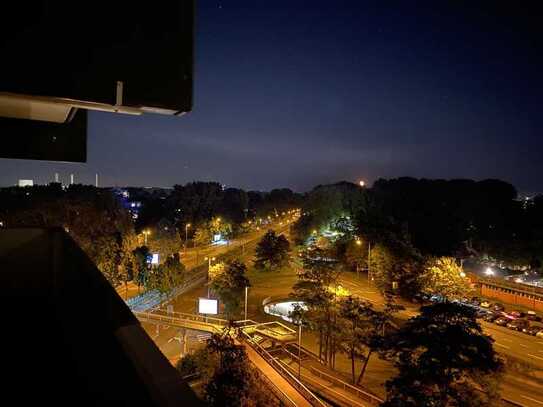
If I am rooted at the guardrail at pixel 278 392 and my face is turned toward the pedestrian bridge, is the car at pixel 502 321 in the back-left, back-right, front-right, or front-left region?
front-right

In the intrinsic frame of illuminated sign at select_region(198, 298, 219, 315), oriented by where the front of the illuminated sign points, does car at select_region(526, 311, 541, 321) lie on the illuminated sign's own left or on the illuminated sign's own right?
on the illuminated sign's own left

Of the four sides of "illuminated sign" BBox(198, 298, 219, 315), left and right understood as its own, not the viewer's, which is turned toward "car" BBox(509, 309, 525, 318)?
left

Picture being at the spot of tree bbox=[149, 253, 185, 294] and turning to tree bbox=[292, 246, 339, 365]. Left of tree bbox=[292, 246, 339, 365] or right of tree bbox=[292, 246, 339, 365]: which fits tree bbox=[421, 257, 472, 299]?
left

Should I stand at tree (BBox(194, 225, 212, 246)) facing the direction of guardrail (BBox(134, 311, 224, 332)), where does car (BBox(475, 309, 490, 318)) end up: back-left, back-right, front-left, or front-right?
front-left

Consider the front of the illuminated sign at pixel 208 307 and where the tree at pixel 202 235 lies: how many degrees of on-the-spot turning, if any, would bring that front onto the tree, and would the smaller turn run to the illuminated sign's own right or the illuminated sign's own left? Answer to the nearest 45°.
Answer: approximately 180°

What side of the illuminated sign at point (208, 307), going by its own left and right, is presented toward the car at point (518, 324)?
left

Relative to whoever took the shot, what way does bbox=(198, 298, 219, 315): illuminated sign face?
facing the viewer

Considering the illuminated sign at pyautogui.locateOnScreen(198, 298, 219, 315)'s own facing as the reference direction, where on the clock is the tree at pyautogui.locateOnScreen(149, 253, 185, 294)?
The tree is roughly at 5 o'clock from the illuminated sign.

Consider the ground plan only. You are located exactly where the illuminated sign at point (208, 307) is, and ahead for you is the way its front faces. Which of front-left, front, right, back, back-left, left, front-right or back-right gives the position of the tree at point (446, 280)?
left

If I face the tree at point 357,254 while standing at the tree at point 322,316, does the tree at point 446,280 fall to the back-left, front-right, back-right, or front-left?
front-right

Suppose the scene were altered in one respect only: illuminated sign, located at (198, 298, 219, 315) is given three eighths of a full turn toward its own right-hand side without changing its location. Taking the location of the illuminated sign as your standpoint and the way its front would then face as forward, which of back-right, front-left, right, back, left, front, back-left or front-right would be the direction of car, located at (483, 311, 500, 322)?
back-right

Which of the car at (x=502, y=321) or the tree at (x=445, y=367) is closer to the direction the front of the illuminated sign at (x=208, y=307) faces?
the tree

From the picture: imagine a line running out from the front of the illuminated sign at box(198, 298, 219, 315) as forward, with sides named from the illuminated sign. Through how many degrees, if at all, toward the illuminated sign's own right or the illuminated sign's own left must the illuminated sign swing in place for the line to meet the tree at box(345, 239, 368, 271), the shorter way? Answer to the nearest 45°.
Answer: approximately 135° to the illuminated sign's own left

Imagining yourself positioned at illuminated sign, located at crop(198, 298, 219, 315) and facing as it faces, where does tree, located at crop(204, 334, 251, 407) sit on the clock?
The tree is roughly at 12 o'clock from the illuminated sign.

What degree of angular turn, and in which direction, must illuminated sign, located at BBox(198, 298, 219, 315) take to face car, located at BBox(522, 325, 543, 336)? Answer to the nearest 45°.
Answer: approximately 90° to its left

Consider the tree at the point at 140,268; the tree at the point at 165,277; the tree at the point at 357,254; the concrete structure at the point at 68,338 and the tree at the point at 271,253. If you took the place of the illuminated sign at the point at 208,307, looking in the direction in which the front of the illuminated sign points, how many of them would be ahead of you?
1

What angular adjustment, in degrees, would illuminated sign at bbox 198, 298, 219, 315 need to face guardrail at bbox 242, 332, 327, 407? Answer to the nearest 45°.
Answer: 0° — it already faces it

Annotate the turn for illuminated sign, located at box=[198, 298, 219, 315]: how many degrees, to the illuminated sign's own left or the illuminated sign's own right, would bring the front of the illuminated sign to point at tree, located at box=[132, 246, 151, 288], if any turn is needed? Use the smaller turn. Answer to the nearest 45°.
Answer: approximately 135° to the illuminated sign's own right

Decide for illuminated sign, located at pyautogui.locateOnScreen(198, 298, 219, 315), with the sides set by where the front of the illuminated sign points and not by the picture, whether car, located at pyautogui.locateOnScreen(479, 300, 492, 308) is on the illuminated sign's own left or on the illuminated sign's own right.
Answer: on the illuminated sign's own left
